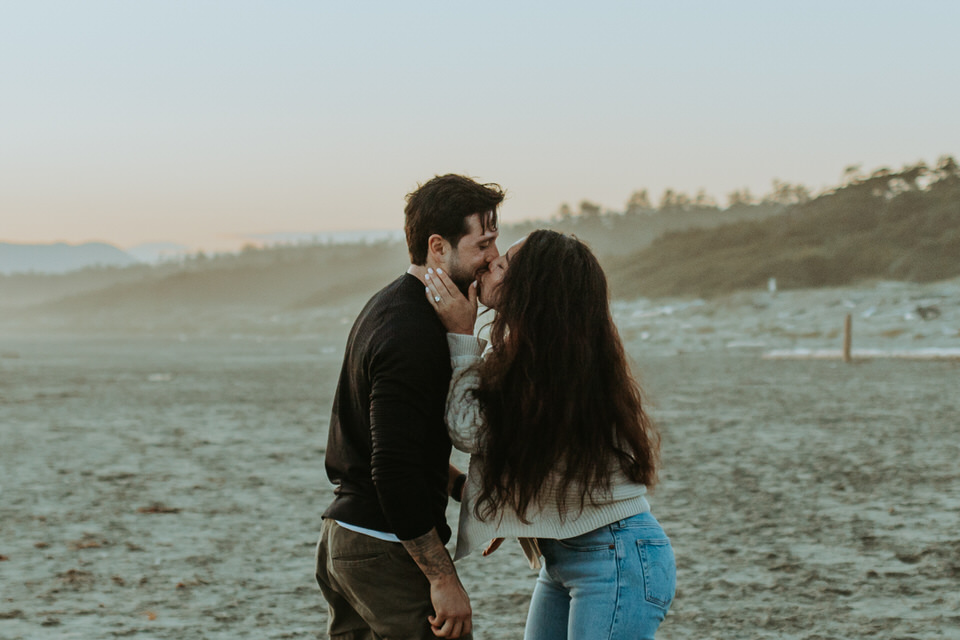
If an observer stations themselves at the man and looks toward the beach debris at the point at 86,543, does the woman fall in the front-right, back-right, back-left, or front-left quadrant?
back-right

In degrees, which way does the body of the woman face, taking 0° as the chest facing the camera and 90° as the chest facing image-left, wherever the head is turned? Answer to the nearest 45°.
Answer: approximately 90°

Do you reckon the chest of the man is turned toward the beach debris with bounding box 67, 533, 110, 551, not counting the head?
no

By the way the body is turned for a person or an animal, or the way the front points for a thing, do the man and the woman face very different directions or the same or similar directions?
very different directions

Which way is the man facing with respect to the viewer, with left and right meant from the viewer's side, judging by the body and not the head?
facing to the right of the viewer

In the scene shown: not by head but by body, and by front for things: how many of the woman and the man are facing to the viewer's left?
1

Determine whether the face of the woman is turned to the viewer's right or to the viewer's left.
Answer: to the viewer's left

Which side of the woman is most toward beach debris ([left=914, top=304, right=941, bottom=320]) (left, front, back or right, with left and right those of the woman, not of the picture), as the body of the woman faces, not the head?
right

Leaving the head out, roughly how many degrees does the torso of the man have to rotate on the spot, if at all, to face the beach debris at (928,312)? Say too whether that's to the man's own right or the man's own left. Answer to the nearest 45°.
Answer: approximately 45° to the man's own left
